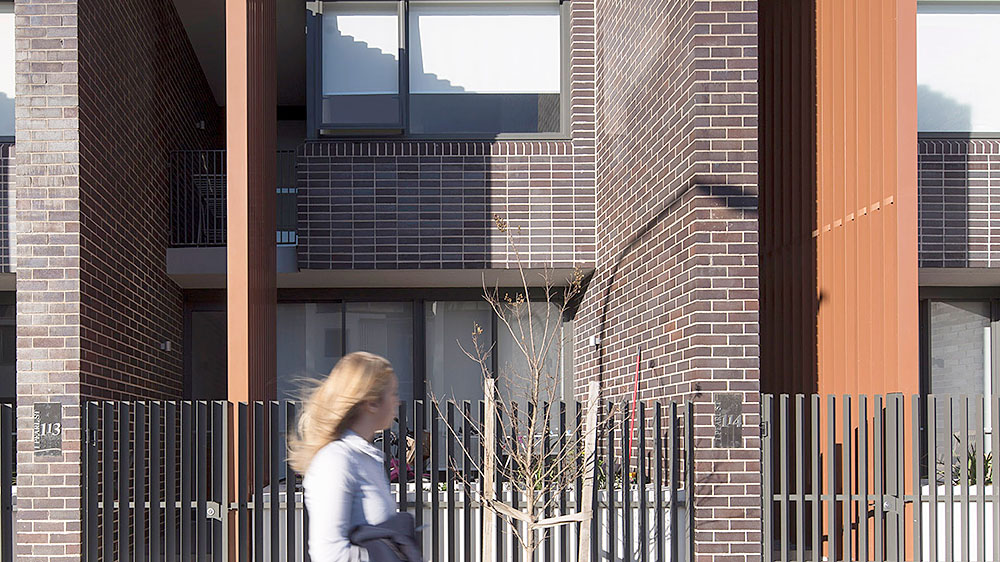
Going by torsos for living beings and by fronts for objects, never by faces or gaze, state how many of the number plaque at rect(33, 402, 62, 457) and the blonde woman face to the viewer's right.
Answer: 1

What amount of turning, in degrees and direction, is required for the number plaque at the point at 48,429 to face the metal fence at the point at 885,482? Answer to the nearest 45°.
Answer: approximately 45° to its left

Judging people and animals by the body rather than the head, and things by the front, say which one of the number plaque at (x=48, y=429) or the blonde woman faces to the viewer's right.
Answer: the blonde woman

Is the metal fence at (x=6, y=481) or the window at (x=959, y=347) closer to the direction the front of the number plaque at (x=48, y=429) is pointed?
the metal fence

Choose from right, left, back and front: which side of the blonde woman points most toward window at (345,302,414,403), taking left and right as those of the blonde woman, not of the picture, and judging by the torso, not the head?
left

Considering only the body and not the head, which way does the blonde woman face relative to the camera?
to the viewer's right

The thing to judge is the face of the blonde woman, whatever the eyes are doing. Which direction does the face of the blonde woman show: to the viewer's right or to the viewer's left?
to the viewer's right

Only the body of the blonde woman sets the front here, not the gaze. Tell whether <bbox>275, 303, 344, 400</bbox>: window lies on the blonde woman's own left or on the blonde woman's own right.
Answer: on the blonde woman's own left
